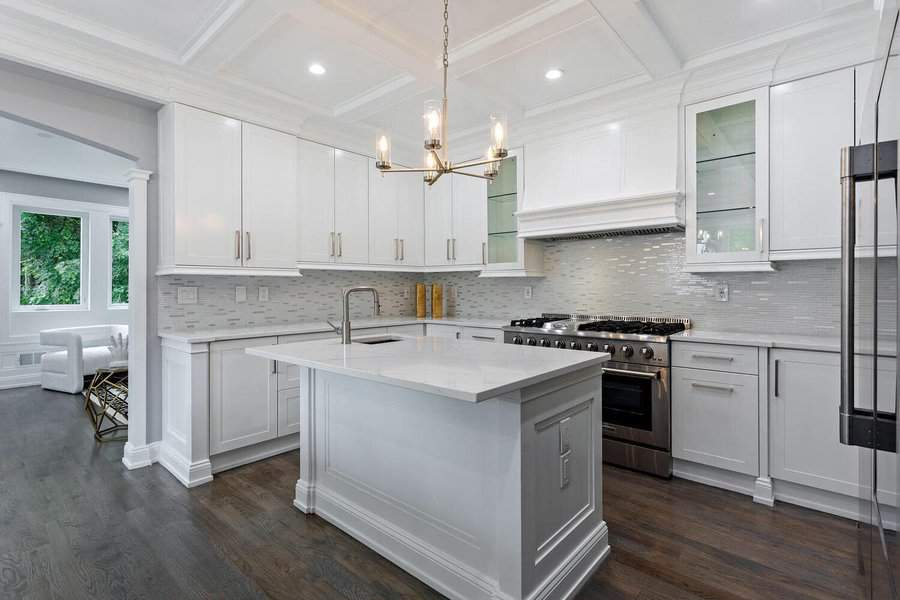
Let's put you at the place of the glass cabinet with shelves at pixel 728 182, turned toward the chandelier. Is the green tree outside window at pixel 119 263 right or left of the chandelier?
right

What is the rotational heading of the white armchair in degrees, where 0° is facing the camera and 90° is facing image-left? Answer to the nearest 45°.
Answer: approximately 315°

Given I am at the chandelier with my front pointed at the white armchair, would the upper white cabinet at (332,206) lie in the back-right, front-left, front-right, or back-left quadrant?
front-right

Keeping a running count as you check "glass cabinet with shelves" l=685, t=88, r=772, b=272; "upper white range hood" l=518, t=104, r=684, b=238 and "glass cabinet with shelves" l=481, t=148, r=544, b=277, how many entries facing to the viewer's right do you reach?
0

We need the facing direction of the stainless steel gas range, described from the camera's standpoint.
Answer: facing the viewer and to the left of the viewer

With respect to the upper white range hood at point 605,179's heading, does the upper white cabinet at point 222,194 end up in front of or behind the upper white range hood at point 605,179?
in front

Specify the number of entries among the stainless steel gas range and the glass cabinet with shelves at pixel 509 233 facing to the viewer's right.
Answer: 0

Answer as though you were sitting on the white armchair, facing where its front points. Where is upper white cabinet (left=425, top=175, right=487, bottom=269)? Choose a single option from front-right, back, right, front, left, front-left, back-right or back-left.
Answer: front

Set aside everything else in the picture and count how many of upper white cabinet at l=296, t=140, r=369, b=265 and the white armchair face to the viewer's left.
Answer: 0

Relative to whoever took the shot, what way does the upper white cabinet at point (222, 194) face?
facing the viewer and to the right of the viewer

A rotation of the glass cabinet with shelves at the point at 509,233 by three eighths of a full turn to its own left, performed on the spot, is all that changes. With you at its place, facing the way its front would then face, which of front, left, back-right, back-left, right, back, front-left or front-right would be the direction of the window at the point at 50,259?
back
